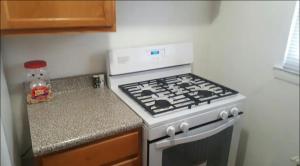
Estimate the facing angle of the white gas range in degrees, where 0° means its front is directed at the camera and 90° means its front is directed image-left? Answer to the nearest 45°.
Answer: approximately 315°

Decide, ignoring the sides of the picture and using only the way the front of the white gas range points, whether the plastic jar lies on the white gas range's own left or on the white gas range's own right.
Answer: on the white gas range's own right

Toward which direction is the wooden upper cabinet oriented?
toward the camera

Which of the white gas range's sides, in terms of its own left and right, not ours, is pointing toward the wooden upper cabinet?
right

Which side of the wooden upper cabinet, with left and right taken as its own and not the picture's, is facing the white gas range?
left

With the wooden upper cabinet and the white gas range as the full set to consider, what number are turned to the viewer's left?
0

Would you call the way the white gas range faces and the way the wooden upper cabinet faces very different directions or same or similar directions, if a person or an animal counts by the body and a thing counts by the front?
same or similar directions
